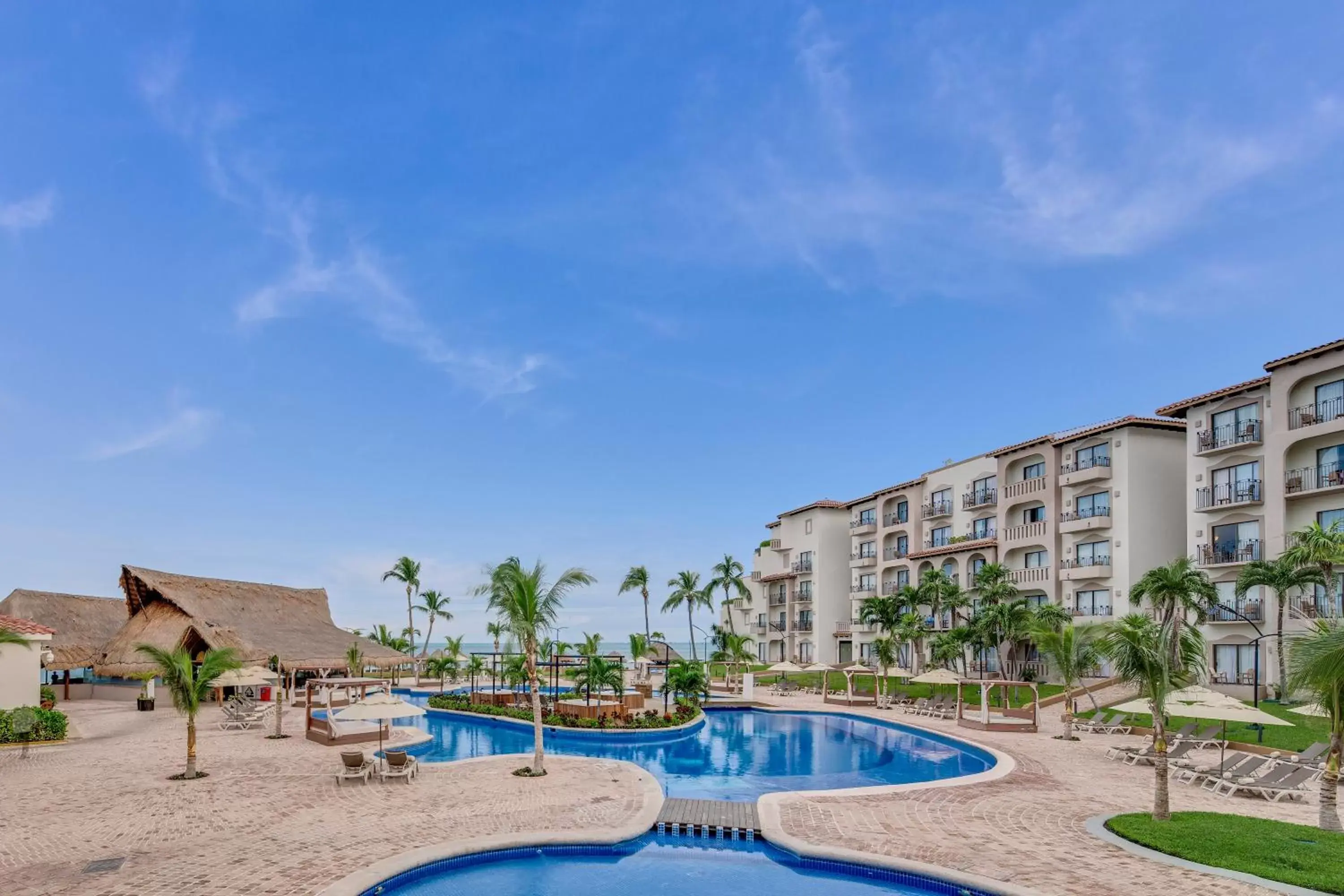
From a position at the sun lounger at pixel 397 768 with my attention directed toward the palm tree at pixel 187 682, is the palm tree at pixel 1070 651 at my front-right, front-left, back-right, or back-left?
back-right

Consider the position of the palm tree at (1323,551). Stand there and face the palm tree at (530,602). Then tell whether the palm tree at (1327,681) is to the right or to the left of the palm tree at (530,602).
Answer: left

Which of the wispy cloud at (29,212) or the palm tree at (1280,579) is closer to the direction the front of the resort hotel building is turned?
the wispy cloud

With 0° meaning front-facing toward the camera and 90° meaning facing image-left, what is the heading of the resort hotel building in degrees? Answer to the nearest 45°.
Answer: approximately 45°
